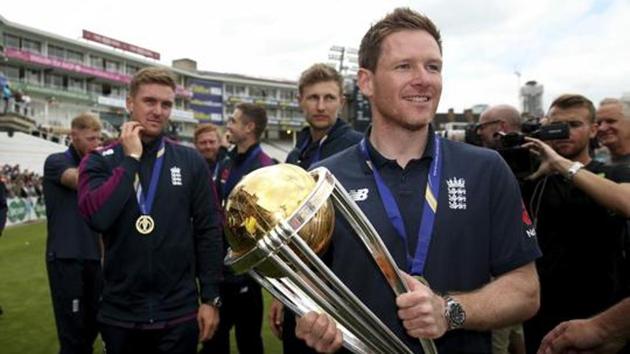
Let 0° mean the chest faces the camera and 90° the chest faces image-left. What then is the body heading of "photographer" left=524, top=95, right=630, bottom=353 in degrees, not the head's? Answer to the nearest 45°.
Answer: approximately 45°

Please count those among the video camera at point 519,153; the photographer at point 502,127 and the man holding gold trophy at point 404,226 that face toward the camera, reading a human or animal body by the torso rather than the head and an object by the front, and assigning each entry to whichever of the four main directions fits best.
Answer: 1

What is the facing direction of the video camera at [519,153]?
to the viewer's left

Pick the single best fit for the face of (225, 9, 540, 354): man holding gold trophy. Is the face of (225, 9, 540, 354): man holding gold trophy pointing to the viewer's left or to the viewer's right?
to the viewer's right

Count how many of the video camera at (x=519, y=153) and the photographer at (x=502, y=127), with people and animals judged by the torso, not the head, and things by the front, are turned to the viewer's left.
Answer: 2

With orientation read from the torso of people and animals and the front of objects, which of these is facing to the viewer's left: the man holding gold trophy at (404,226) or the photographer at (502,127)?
the photographer

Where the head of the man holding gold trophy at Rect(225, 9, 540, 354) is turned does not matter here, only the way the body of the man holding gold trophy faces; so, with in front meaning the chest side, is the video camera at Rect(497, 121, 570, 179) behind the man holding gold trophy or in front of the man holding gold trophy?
behind

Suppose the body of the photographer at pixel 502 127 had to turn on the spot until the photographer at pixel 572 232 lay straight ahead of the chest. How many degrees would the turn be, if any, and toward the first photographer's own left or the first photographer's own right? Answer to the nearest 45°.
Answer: approximately 90° to the first photographer's own left

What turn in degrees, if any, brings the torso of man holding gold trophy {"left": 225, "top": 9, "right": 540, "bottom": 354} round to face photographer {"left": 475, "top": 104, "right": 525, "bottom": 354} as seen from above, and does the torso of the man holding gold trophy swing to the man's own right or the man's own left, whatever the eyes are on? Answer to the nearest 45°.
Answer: approximately 180°

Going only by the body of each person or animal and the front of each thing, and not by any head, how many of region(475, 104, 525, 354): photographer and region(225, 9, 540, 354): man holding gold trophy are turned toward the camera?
1

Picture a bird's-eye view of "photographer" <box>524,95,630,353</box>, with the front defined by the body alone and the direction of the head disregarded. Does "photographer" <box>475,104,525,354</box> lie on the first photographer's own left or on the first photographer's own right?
on the first photographer's own right

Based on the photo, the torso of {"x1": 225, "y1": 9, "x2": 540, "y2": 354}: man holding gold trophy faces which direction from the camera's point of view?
toward the camera

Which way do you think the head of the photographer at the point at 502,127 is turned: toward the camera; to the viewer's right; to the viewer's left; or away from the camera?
to the viewer's left

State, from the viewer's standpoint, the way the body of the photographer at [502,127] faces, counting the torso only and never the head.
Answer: to the viewer's left
